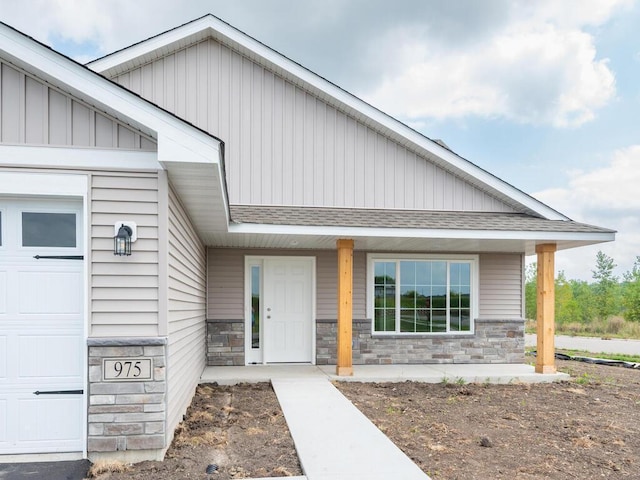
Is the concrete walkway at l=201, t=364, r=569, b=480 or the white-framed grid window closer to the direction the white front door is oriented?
the concrete walkway

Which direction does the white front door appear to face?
toward the camera

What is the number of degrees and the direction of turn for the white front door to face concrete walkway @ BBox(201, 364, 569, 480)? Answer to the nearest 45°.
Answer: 0° — it already faces it

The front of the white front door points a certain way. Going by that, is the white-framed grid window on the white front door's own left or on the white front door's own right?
on the white front door's own left

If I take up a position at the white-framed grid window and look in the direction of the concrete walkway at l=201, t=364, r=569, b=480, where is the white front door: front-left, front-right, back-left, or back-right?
front-right
